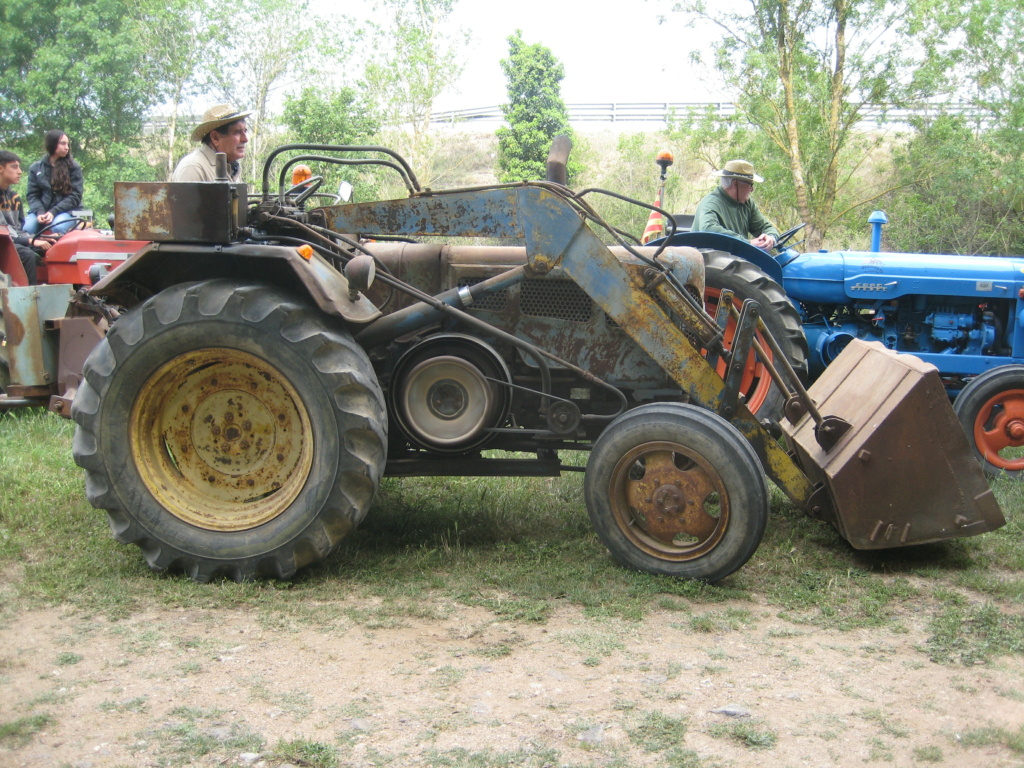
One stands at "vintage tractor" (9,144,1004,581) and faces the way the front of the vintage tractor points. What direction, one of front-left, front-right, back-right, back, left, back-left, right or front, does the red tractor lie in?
back-left

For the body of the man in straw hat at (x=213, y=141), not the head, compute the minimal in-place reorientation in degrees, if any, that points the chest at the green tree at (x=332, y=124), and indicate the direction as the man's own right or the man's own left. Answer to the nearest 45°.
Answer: approximately 90° to the man's own left

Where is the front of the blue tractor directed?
to the viewer's right

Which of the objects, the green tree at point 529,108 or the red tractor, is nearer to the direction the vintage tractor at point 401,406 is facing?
the green tree

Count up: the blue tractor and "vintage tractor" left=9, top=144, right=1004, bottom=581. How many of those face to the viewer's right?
2

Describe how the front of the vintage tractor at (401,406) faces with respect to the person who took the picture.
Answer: facing to the right of the viewer
